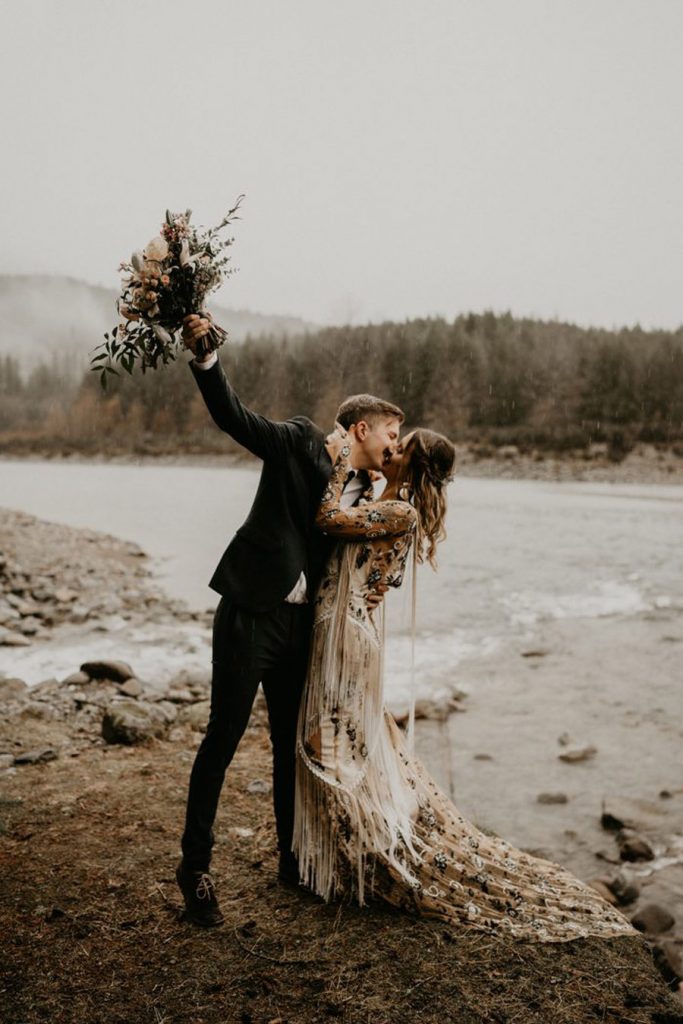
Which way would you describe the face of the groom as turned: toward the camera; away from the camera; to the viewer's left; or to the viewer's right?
to the viewer's right

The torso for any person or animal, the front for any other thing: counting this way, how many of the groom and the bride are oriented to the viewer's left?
1

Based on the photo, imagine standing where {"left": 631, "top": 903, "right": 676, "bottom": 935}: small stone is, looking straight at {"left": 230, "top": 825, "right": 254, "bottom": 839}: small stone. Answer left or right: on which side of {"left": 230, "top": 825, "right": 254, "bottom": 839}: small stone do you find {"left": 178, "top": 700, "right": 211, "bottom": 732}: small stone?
right

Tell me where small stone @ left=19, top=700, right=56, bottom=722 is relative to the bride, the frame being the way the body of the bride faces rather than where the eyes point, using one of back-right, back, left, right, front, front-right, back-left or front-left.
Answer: front-right

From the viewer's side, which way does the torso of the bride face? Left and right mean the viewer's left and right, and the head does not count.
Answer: facing to the left of the viewer

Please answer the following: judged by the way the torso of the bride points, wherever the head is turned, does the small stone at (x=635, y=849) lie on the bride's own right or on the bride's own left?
on the bride's own right

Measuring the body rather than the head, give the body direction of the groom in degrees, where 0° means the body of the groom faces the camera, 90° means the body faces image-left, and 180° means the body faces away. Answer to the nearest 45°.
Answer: approximately 315°

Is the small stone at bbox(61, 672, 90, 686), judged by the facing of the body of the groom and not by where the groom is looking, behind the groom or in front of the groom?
behind

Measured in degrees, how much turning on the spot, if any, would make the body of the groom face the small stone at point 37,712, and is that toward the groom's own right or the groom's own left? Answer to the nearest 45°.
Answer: approximately 180°
